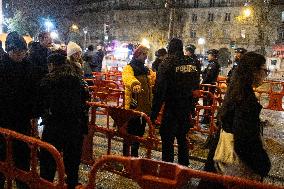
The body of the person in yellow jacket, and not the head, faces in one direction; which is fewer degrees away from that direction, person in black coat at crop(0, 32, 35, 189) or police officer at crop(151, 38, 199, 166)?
the police officer

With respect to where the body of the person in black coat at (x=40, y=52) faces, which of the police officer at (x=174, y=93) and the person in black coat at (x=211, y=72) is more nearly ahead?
the person in black coat

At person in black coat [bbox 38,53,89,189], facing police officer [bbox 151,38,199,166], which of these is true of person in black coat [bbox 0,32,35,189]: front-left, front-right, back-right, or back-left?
back-left
